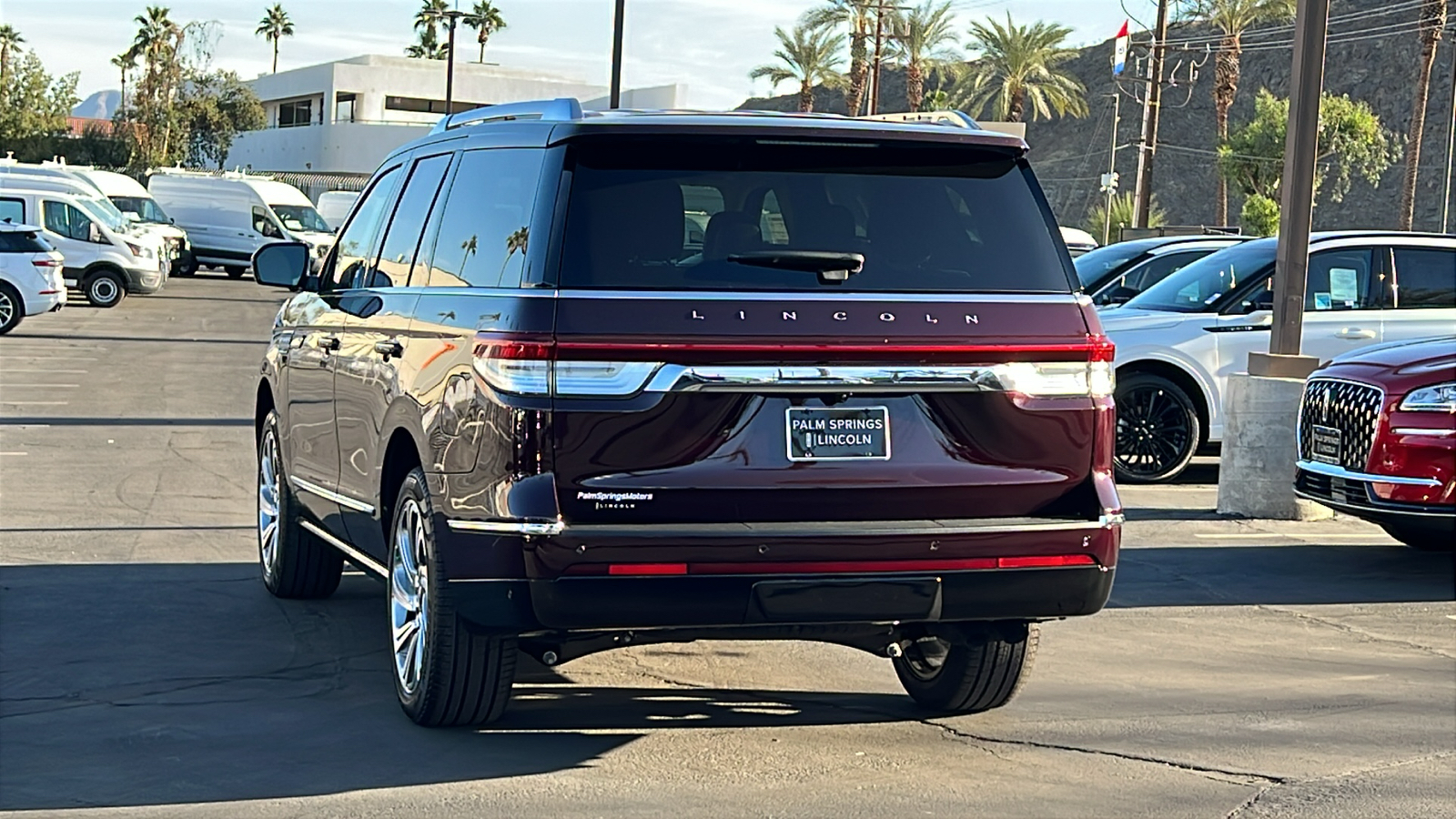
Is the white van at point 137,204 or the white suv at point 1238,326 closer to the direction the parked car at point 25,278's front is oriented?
the white van

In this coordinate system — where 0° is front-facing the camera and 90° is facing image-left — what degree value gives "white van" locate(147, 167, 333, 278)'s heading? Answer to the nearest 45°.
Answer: approximately 315°

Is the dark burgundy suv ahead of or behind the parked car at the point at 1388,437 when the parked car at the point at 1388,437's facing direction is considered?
ahead

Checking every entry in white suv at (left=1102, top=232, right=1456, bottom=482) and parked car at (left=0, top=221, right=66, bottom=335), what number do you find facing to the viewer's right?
0

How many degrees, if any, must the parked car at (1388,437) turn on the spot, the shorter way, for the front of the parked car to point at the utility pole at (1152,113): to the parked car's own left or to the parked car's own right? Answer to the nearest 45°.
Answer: approximately 135° to the parked car's own right

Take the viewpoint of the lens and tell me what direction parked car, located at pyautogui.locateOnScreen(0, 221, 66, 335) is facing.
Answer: facing away from the viewer and to the left of the viewer

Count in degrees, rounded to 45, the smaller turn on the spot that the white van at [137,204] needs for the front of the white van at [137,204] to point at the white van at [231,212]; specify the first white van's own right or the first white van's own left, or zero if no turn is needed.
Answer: approximately 90° to the first white van's own left

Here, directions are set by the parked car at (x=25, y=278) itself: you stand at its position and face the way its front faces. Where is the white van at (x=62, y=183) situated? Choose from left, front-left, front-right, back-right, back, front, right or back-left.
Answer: front-right

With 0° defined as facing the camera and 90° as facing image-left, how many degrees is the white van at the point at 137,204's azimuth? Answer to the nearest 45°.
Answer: approximately 315°

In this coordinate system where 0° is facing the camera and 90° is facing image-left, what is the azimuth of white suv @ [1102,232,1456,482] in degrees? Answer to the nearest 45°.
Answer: approximately 45°

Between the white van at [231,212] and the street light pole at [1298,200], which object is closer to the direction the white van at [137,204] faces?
the street light pole
